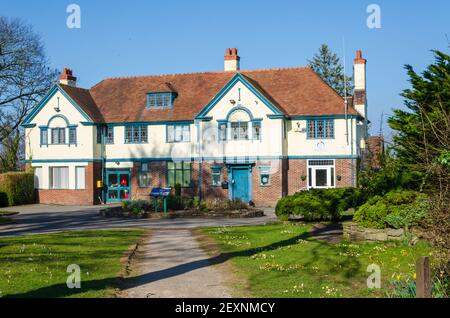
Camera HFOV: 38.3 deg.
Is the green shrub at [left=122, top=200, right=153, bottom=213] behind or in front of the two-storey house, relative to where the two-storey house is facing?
in front

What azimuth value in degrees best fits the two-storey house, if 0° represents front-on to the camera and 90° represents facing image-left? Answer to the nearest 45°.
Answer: approximately 0°

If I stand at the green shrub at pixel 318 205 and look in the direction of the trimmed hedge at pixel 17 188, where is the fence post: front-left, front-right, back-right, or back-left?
back-left

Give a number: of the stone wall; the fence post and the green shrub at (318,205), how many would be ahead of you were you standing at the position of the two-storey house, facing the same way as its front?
3

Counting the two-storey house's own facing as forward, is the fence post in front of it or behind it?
in front

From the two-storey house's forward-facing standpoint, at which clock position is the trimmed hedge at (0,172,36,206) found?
The trimmed hedge is roughly at 3 o'clock from the two-storey house.

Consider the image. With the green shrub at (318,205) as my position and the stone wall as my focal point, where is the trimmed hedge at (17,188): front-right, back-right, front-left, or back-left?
back-right
